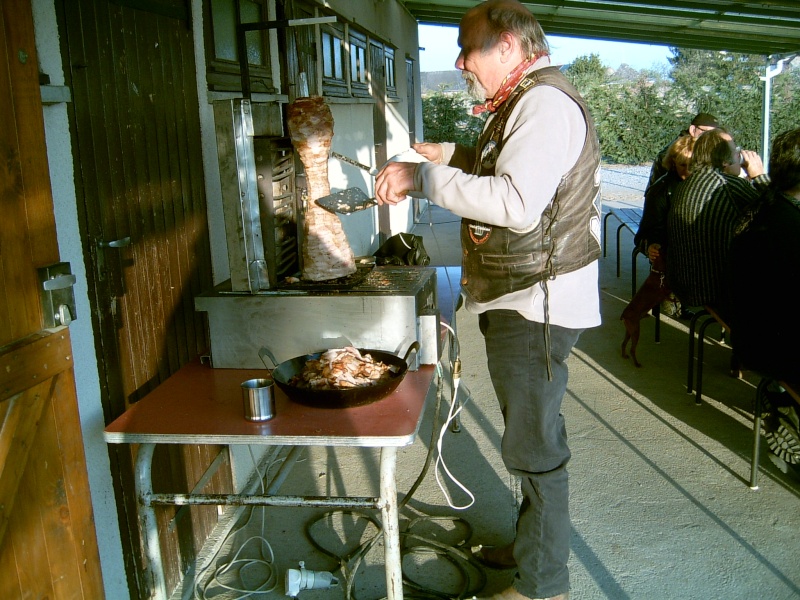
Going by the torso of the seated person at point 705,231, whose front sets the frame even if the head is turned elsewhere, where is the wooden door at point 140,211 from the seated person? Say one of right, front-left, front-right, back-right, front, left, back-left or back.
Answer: back

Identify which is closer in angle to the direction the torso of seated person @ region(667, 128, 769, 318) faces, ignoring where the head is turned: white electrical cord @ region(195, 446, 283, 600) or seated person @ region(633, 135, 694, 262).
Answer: the seated person

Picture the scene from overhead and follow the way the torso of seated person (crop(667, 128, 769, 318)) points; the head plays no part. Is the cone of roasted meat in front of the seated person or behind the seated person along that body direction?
behind

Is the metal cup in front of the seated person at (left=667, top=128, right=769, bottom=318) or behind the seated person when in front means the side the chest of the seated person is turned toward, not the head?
behind

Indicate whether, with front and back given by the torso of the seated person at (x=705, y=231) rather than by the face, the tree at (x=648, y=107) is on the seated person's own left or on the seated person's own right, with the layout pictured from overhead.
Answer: on the seated person's own left

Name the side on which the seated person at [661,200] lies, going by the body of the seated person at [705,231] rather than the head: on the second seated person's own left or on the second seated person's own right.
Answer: on the second seated person's own left

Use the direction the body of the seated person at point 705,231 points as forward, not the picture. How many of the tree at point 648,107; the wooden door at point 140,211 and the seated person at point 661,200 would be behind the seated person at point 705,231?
1

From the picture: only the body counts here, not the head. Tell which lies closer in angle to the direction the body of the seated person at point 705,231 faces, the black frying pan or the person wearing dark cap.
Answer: the person wearing dark cap

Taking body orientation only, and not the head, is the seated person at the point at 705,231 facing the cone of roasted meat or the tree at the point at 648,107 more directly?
the tree

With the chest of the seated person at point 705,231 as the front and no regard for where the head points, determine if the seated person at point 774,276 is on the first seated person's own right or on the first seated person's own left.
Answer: on the first seated person's own right

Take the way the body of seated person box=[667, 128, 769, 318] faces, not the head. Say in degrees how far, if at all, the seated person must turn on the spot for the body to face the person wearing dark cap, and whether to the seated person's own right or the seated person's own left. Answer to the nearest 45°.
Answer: approximately 45° to the seated person's own left

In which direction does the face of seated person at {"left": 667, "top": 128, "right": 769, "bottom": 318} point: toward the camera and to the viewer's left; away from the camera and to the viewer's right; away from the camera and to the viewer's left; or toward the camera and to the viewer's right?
away from the camera and to the viewer's right

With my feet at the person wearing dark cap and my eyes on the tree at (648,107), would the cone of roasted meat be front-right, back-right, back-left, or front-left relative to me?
back-left

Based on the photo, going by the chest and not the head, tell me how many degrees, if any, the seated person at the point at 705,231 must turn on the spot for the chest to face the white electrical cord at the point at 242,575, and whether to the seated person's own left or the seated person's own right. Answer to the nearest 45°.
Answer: approximately 180°

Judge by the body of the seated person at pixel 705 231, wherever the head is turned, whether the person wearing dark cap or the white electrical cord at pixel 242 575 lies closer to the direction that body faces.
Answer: the person wearing dark cap

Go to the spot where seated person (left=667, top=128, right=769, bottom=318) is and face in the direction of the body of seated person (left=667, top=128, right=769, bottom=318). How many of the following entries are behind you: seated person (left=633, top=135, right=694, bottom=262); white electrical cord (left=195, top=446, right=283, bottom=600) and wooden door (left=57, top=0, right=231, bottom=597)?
2

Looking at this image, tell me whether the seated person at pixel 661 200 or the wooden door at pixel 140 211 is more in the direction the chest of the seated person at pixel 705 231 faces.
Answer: the seated person

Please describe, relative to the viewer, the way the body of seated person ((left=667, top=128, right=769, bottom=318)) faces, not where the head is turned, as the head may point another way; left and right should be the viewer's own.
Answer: facing away from the viewer and to the right of the viewer
